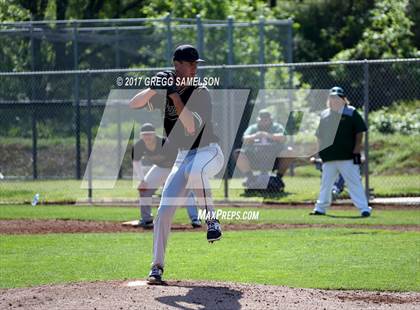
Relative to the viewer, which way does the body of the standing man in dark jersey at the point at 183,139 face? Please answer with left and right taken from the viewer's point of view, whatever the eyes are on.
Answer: facing the viewer and to the left of the viewer

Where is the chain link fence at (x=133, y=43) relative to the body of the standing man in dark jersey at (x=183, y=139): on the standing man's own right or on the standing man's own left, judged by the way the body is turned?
on the standing man's own right

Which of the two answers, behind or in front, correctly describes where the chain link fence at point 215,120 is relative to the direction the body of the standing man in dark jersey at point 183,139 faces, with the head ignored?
behind

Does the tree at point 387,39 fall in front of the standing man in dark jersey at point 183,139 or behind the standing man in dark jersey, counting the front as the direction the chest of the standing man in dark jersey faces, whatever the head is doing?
behind
